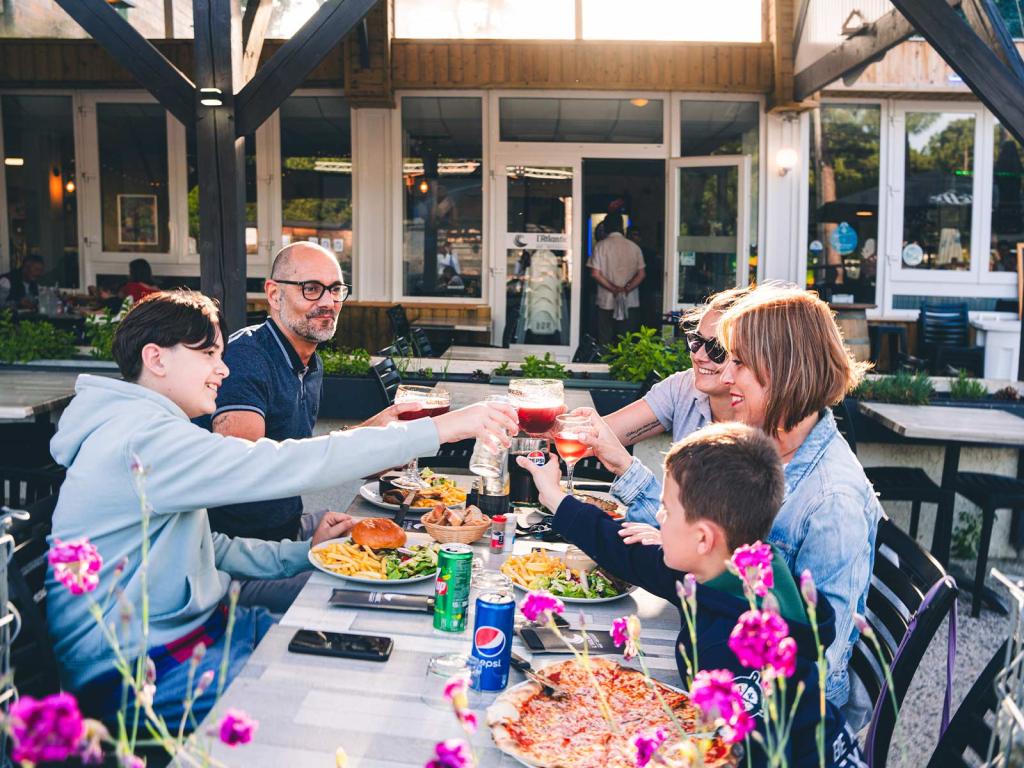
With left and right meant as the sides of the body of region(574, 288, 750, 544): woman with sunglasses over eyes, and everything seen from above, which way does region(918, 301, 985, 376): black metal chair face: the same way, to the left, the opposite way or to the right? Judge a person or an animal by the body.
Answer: to the left

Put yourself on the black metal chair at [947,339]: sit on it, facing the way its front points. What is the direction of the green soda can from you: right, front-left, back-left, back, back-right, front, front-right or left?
front-right

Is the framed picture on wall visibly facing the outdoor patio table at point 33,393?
yes

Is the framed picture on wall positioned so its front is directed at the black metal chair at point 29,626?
yes

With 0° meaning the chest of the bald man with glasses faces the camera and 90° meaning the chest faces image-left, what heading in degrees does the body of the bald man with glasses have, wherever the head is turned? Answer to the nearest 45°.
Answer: approximately 315°

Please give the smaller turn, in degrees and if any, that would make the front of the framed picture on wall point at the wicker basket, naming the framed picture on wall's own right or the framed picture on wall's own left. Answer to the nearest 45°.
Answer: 0° — it already faces it

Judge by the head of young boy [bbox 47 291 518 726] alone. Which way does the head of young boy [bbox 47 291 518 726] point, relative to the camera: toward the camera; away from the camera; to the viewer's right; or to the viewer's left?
to the viewer's right

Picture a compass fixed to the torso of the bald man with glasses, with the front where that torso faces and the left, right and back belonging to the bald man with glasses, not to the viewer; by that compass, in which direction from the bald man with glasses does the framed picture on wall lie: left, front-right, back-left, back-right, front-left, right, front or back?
back-left

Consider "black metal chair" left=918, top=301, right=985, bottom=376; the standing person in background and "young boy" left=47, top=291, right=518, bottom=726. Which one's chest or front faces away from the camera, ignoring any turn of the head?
the standing person in background

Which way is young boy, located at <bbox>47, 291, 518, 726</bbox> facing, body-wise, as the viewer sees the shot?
to the viewer's right

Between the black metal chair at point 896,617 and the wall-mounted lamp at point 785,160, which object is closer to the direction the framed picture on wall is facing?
the black metal chair

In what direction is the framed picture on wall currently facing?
toward the camera

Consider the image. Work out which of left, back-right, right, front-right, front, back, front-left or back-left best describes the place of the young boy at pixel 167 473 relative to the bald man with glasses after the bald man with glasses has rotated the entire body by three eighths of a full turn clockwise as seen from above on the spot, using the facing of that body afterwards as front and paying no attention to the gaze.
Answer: left

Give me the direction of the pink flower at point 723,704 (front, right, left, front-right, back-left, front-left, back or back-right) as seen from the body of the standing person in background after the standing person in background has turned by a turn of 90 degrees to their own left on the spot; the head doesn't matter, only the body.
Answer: left

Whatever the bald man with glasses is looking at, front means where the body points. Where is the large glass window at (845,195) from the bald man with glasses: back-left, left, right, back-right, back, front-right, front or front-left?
left

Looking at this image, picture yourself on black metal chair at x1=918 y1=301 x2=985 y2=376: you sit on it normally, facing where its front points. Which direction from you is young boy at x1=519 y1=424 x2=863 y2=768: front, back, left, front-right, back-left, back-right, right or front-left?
front-right

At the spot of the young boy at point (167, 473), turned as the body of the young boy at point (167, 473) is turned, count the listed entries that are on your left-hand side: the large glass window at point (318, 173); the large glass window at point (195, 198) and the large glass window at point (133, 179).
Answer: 3

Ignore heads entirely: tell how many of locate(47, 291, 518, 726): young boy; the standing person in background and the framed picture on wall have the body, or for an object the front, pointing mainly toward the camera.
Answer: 1
